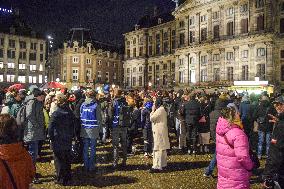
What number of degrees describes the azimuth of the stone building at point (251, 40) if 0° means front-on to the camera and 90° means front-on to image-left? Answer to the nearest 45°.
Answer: approximately 45°

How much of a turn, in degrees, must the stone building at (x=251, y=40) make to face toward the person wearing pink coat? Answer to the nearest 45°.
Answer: approximately 45° to its left

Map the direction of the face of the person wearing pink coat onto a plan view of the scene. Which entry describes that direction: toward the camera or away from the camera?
away from the camera

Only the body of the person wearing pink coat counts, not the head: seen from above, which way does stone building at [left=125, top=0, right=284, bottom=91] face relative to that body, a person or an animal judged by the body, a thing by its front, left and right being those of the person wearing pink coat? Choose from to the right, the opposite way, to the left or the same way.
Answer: the opposite way

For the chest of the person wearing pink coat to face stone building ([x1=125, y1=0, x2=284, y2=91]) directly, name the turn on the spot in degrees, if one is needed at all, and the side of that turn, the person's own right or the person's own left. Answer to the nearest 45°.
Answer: approximately 45° to the person's own left

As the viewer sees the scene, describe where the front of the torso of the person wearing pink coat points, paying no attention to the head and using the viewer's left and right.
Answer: facing away from the viewer and to the right of the viewer
